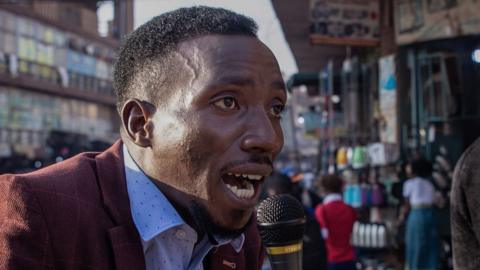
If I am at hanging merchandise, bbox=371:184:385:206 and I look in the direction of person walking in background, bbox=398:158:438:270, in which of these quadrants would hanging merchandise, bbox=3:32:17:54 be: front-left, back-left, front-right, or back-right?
back-right

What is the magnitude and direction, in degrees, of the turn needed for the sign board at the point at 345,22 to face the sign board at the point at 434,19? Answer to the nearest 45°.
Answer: approximately 45° to its left

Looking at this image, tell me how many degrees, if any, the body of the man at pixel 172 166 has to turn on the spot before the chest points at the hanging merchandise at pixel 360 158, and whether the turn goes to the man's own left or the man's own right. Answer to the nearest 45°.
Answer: approximately 90° to the man's own left

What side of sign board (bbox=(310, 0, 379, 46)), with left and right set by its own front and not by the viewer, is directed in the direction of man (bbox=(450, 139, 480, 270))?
front

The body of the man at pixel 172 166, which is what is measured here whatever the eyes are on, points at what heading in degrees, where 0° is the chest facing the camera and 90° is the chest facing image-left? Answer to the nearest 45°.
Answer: approximately 315°

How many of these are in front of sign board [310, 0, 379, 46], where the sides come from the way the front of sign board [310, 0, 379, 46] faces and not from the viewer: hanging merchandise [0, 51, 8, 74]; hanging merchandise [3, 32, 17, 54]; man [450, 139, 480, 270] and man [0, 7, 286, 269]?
2

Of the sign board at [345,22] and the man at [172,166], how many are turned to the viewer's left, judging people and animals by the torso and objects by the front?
0

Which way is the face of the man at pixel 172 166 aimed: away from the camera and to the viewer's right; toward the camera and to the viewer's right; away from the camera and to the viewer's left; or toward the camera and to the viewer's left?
toward the camera and to the viewer's right
